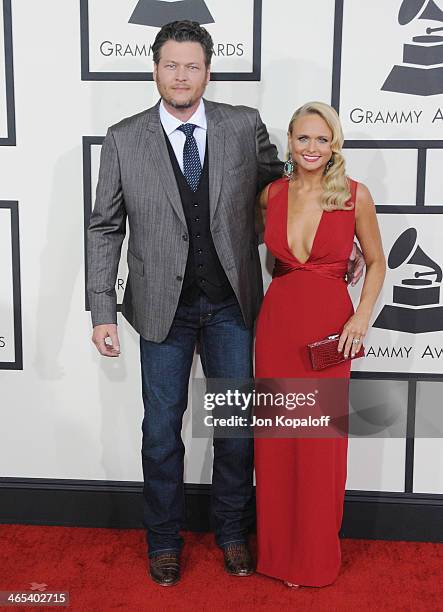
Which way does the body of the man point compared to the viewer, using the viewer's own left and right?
facing the viewer
